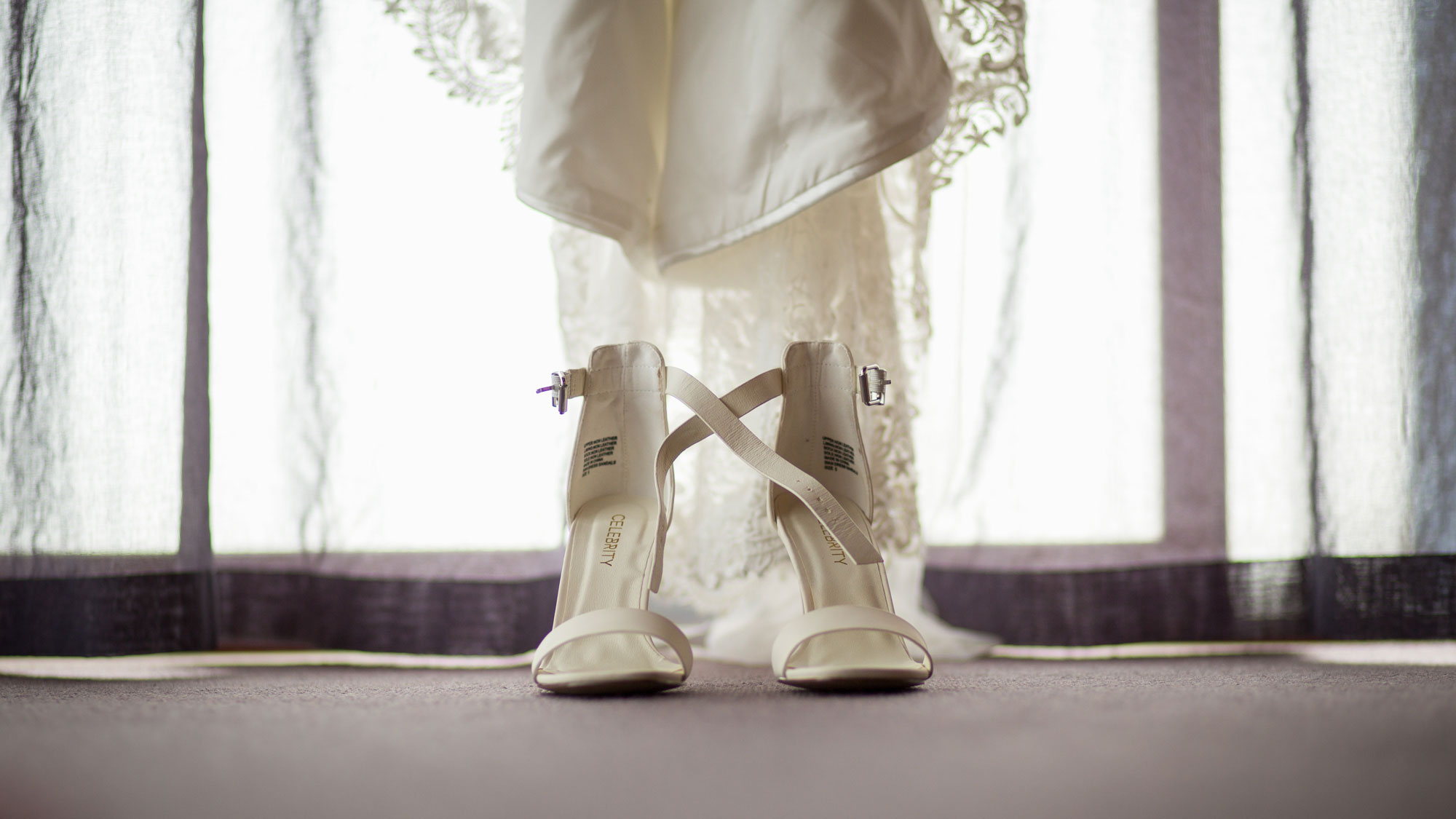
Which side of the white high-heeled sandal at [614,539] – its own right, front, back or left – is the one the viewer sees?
front

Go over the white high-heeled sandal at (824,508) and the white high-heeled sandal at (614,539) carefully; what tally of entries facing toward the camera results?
2

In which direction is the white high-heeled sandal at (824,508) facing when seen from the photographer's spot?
facing the viewer
